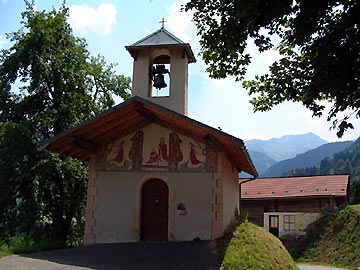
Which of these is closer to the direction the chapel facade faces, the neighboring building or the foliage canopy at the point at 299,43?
the foliage canopy

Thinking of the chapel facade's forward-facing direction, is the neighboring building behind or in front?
behind

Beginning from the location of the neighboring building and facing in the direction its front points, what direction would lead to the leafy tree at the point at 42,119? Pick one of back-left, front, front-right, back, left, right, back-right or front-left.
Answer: front-right

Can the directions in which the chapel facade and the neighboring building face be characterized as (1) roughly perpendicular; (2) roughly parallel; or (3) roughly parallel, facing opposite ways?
roughly parallel

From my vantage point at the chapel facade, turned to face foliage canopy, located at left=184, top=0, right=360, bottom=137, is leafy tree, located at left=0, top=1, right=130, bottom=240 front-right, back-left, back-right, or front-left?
back-right

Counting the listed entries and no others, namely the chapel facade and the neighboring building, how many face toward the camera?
2

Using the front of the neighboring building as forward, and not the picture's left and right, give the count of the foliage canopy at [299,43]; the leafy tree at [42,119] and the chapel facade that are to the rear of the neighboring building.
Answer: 0

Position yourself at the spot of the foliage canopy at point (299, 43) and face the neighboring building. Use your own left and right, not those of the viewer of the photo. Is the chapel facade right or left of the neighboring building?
left

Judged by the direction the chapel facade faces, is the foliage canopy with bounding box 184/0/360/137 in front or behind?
in front

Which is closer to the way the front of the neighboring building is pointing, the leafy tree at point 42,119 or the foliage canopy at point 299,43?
the foliage canopy

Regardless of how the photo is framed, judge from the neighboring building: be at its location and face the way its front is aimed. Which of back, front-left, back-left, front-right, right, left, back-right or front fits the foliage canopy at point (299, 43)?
front

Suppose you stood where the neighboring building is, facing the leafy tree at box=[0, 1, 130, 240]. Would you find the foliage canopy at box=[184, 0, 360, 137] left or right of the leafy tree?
left

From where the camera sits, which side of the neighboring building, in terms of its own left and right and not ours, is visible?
front

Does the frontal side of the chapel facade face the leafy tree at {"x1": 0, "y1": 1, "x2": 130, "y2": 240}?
no

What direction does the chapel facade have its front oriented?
toward the camera
